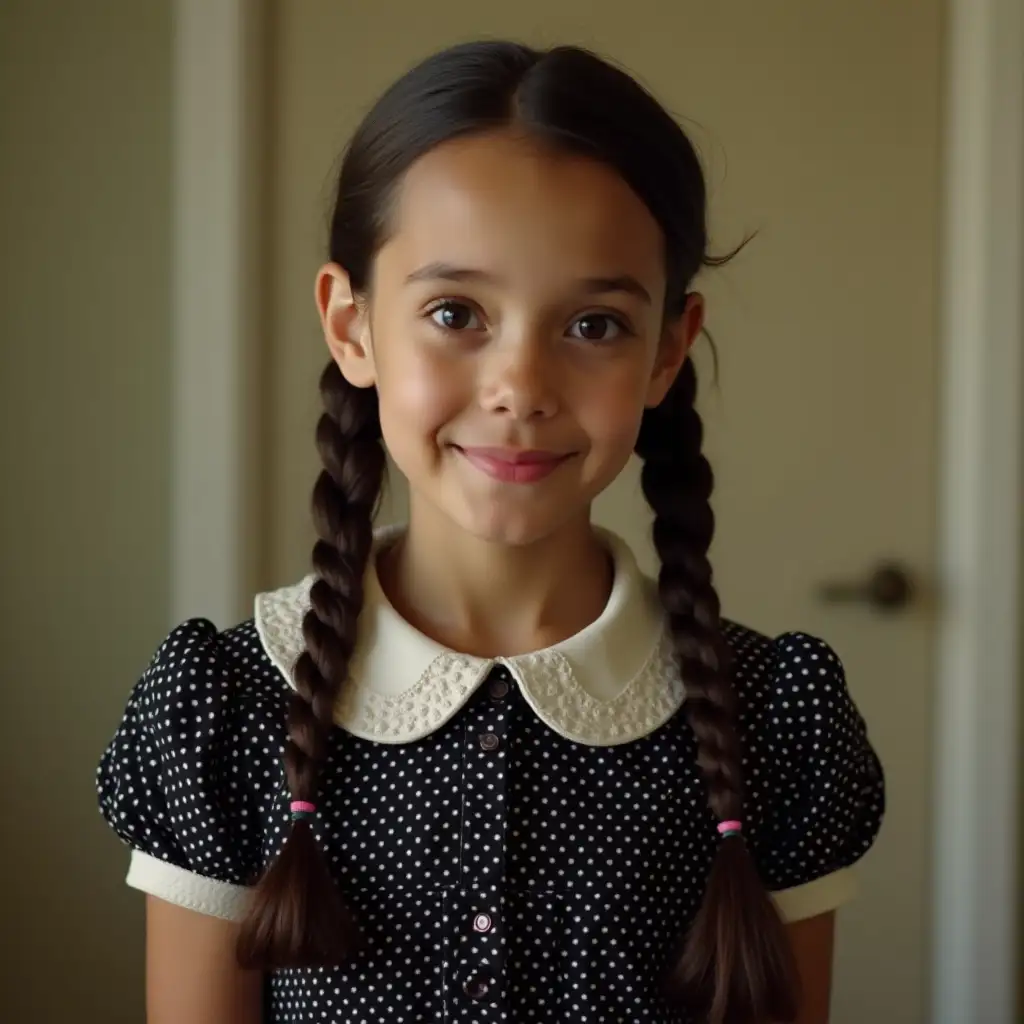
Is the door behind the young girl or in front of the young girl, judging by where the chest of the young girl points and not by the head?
behind

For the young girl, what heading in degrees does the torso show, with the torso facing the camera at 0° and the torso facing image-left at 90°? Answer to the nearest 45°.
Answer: approximately 0°
